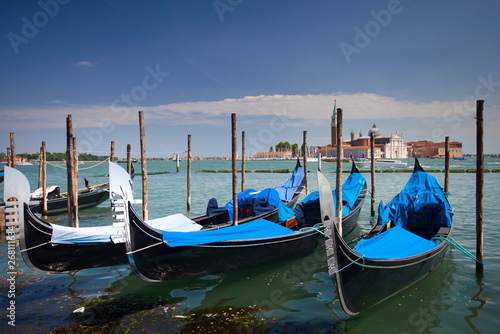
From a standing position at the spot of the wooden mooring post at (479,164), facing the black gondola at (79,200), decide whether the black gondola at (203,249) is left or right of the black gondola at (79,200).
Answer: left

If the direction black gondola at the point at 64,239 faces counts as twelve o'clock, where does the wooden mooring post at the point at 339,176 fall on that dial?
The wooden mooring post is roughly at 8 o'clock from the black gondola.

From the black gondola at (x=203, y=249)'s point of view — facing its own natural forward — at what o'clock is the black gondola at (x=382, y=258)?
the black gondola at (x=382, y=258) is roughly at 8 o'clock from the black gondola at (x=203, y=249).

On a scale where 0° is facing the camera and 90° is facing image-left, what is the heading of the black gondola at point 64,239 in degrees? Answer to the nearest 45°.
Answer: approximately 45°

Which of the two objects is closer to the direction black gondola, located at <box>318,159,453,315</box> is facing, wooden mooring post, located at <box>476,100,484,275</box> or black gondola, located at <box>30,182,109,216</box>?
the black gondola

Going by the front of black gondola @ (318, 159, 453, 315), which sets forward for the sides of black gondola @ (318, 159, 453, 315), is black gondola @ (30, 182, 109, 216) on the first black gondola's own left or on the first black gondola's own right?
on the first black gondola's own right

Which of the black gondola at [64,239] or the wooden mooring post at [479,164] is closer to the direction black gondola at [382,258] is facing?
the black gondola

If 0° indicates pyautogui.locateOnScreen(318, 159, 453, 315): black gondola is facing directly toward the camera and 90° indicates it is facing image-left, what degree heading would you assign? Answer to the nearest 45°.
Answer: approximately 45°

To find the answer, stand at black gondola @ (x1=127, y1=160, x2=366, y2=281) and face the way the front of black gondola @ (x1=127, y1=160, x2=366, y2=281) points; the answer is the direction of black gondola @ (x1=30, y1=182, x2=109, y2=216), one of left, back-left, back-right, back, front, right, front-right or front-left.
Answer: right

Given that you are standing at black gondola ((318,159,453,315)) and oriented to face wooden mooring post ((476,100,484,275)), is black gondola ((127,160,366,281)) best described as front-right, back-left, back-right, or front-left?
back-left

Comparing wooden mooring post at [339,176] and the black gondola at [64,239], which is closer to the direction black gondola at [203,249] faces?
the black gondola
